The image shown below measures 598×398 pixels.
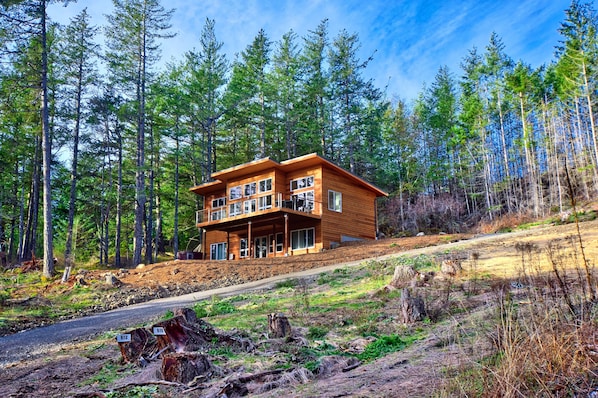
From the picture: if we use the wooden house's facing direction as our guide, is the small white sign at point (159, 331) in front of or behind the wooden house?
in front

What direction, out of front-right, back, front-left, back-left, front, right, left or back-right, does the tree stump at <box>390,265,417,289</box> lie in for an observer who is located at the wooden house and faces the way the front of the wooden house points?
front-left

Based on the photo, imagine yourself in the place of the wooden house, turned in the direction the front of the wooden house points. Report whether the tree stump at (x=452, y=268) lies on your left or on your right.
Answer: on your left

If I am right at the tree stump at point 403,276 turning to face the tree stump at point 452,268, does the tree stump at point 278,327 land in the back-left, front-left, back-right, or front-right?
back-right

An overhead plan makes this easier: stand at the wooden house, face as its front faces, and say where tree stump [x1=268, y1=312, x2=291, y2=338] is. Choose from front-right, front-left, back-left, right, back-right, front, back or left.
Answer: front-left

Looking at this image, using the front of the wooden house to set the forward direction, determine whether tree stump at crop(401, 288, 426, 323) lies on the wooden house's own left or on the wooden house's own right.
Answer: on the wooden house's own left

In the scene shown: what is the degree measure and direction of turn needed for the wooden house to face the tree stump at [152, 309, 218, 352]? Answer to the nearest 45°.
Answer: approximately 45° to its left

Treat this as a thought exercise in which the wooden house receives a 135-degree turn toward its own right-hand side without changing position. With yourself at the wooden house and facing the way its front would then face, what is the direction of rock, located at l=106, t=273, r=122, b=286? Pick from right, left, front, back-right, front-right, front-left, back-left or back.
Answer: back-left

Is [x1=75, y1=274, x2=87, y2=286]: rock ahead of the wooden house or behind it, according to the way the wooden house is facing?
ahead

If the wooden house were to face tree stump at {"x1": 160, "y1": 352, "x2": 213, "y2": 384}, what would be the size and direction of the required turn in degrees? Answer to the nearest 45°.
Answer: approximately 45° to its left

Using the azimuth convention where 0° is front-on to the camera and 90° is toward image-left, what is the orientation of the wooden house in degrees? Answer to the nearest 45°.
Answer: approximately 45°
